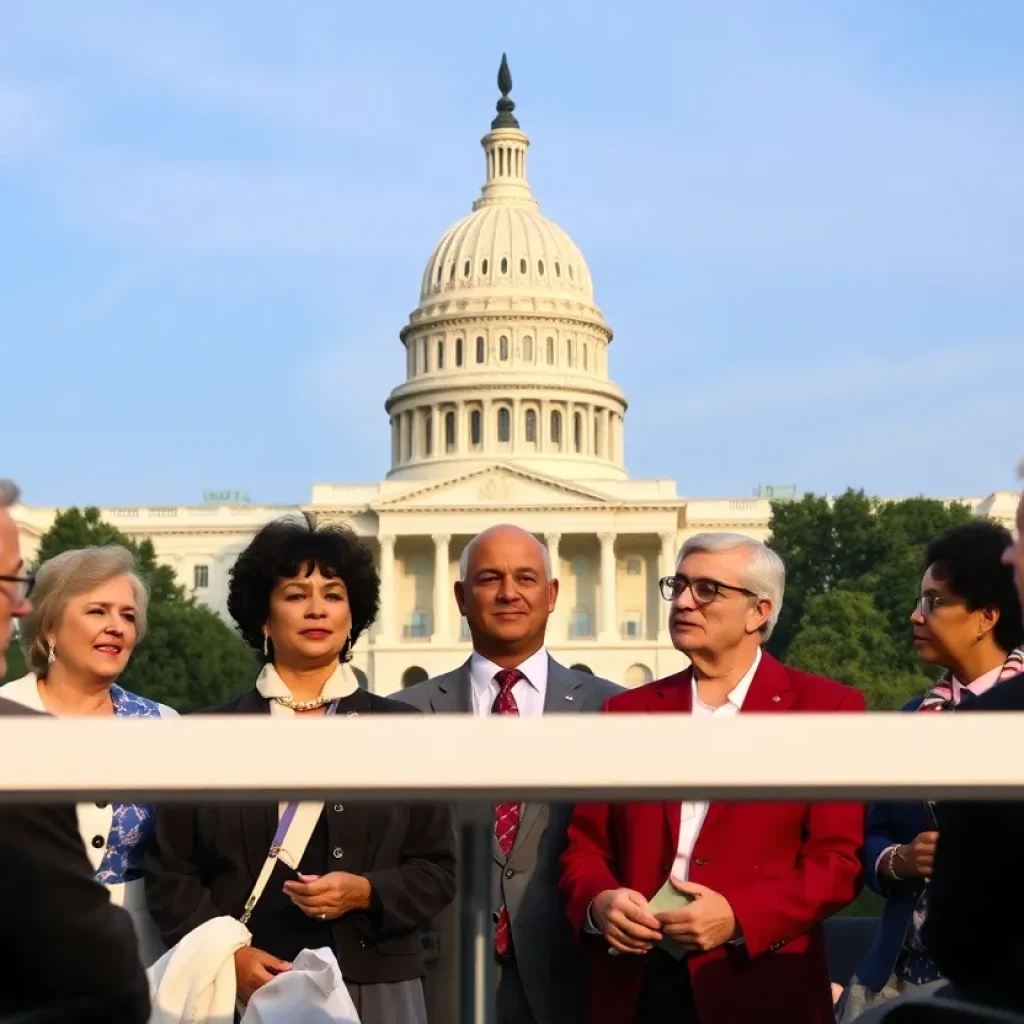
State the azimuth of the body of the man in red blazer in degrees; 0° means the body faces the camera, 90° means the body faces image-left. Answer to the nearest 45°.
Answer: approximately 45°

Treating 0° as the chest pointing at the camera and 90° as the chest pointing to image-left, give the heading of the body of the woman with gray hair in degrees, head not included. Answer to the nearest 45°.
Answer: approximately 315°

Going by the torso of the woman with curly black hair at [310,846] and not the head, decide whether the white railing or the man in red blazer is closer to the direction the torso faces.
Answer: the white railing

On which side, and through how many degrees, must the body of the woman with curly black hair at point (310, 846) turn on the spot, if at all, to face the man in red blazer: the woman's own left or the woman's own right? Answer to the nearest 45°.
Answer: approximately 90° to the woman's own left

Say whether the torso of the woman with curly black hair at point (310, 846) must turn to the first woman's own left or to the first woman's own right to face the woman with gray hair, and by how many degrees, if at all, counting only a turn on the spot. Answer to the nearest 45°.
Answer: approximately 135° to the first woman's own right
